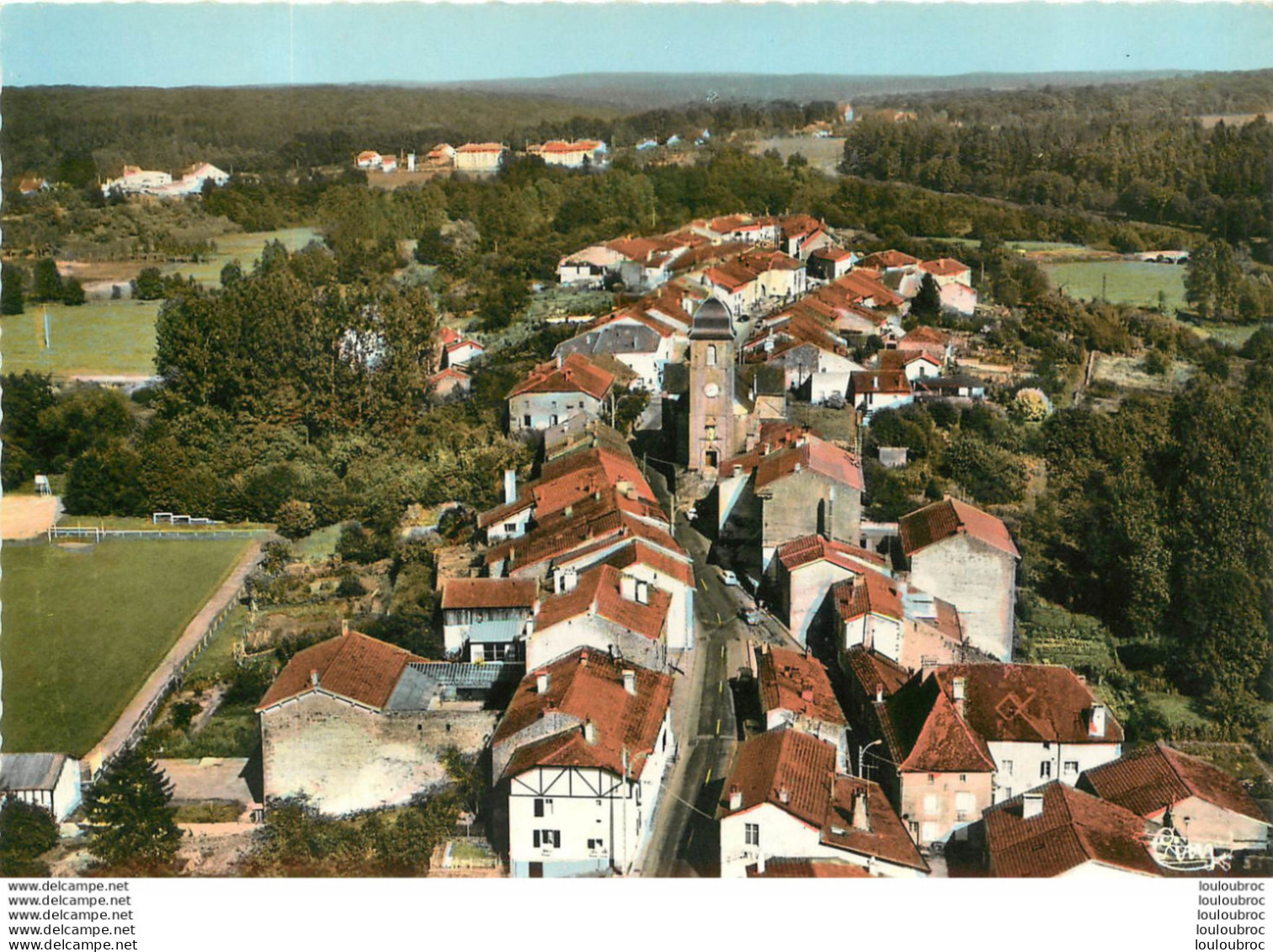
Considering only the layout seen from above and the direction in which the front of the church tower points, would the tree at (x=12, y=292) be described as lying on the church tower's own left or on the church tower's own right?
on the church tower's own right

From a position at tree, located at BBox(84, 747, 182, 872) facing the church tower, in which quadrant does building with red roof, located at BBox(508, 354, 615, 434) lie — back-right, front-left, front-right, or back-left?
front-left

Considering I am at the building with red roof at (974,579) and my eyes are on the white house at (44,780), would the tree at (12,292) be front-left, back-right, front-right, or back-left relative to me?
front-right

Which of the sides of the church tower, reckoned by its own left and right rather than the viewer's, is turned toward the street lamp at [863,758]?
front

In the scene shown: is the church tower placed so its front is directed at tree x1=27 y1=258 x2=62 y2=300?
no

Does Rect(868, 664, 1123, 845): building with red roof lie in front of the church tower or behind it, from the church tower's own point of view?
in front

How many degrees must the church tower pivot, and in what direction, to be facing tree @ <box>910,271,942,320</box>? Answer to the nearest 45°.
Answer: approximately 180°

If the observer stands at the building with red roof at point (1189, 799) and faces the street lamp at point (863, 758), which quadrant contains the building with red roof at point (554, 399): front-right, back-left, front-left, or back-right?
front-right

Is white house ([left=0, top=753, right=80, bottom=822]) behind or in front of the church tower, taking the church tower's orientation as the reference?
in front

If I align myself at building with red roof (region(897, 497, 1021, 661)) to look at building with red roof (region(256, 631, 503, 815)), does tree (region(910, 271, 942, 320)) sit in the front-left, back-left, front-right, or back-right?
back-right

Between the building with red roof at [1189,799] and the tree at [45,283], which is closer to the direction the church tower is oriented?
the building with red roof

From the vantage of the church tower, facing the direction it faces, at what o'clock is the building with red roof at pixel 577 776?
The building with red roof is roughly at 12 o'clock from the church tower.

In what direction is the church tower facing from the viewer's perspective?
toward the camera

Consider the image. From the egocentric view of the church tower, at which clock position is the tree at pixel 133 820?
The tree is roughly at 1 o'clock from the church tower.

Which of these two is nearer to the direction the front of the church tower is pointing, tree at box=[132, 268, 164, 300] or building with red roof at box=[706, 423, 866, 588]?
the building with red roof

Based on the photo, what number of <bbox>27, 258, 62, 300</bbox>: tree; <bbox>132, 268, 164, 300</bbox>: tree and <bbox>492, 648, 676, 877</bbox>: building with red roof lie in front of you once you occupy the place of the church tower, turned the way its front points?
1

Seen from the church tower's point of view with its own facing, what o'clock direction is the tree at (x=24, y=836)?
The tree is roughly at 1 o'clock from the church tower.
